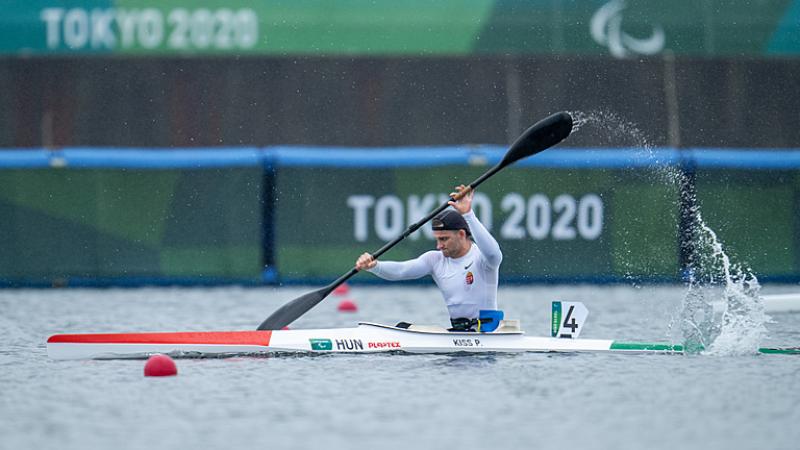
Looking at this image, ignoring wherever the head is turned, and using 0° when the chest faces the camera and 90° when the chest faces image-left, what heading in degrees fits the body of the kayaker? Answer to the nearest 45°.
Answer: approximately 45°

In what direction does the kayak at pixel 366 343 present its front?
to the viewer's left

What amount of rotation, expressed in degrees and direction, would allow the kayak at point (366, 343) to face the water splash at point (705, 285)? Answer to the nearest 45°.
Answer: approximately 135° to its right

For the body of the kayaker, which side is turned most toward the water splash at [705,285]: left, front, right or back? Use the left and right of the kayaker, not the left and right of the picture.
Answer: back
